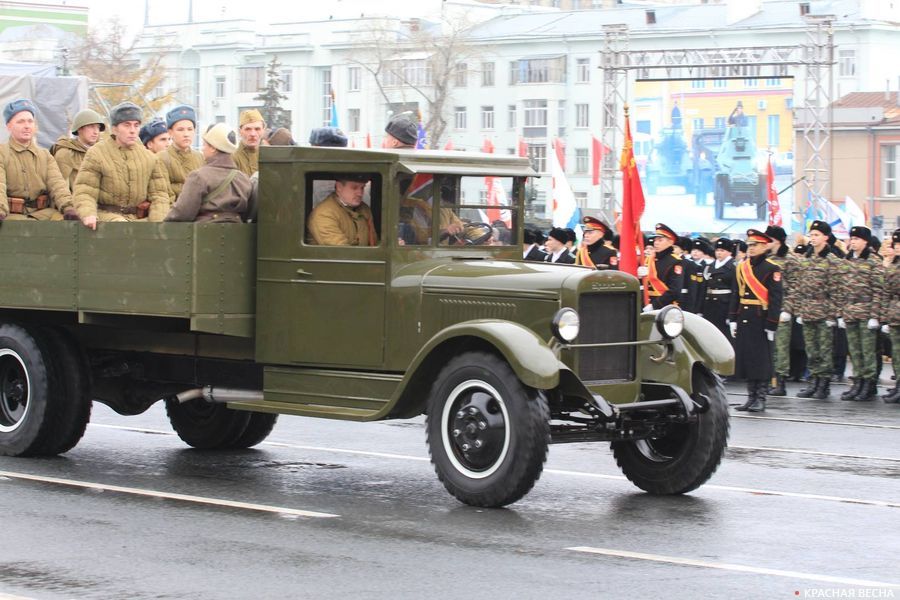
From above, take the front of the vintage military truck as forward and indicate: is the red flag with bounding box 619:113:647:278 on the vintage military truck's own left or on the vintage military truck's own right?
on the vintage military truck's own left

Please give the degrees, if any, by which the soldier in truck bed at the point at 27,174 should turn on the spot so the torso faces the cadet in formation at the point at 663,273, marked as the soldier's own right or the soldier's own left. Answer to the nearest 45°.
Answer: approximately 135° to the soldier's own left

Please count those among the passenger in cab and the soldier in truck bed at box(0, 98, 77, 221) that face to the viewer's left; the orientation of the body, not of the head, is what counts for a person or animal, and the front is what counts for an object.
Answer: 0

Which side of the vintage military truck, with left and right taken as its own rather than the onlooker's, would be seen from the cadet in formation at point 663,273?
left

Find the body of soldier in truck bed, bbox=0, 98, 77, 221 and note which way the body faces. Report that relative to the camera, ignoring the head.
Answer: toward the camera

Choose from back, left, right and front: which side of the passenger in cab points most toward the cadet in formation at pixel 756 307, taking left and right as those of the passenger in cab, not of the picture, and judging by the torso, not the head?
left

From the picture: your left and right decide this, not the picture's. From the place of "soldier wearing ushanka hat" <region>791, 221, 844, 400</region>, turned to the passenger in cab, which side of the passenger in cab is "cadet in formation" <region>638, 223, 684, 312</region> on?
right

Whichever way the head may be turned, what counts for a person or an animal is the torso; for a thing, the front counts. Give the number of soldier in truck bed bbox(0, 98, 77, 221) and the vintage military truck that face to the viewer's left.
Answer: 0

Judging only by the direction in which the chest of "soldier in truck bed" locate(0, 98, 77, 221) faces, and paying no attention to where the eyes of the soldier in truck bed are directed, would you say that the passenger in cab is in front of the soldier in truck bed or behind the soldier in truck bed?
in front

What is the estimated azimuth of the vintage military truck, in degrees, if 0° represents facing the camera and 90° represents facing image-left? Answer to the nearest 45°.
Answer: approximately 315°

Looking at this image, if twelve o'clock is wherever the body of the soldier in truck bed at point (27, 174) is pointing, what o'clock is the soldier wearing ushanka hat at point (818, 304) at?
The soldier wearing ushanka hat is roughly at 8 o'clock from the soldier in truck bed.

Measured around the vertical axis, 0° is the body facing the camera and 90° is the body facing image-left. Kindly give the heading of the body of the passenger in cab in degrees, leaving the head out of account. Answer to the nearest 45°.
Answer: approximately 315°
